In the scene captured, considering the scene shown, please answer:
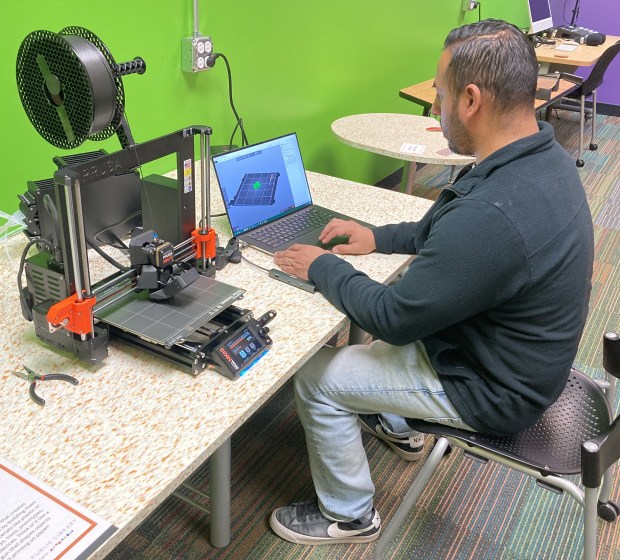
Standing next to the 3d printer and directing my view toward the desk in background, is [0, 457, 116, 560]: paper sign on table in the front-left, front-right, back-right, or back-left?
back-right

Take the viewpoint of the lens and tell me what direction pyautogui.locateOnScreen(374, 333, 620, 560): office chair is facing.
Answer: facing to the left of the viewer

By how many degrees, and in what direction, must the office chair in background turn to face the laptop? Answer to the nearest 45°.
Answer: approximately 90° to its left

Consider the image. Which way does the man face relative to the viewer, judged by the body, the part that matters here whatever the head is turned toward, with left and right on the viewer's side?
facing to the left of the viewer

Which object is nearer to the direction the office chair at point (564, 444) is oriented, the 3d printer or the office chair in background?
the 3d printer

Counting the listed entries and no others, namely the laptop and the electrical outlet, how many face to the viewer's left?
0

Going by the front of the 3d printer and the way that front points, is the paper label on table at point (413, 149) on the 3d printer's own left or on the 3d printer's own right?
on the 3d printer's own left

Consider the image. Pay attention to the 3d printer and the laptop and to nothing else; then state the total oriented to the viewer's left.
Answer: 0

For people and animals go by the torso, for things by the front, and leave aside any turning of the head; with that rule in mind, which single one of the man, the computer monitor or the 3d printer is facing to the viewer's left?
the man

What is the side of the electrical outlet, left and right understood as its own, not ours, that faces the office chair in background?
left

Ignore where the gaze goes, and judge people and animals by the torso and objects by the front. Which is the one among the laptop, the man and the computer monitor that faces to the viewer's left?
the man

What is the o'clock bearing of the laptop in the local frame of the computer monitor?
The laptop is roughly at 2 o'clock from the computer monitor.

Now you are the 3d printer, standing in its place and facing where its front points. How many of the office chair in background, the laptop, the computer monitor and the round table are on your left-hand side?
4
